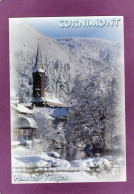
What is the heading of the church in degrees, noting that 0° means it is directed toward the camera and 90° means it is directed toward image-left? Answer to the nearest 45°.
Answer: approximately 45°
